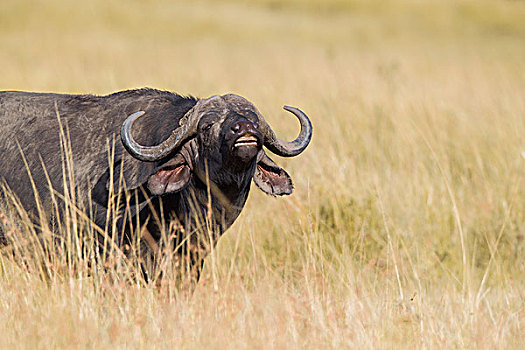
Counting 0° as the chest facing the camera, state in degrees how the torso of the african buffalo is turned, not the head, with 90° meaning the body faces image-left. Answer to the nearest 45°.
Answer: approximately 315°
